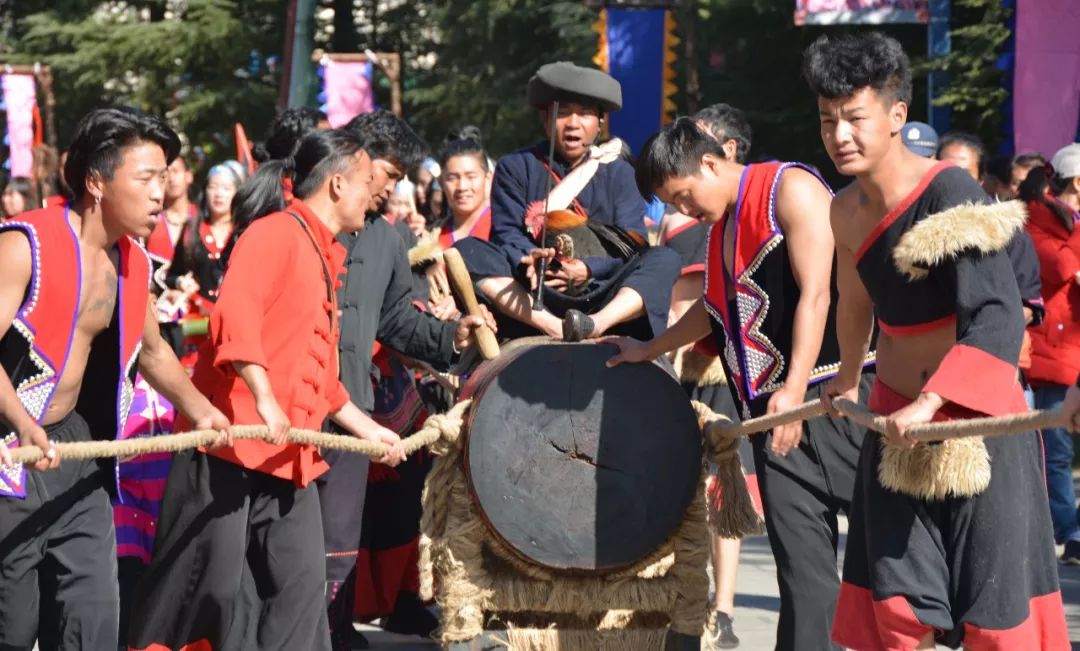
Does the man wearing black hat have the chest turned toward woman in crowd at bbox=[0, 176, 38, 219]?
no

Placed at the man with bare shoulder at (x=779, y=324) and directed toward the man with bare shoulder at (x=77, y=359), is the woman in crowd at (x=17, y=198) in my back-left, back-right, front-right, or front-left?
front-right

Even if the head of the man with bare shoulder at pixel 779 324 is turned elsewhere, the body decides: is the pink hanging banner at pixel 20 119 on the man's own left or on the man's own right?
on the man's own right

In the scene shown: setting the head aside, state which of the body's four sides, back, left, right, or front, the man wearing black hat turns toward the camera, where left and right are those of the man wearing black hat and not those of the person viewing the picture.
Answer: front

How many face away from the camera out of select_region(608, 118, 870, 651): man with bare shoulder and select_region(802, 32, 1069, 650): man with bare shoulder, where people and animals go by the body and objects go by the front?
0

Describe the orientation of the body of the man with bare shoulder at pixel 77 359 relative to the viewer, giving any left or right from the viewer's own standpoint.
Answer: facing the viewer and to the right of the viewer

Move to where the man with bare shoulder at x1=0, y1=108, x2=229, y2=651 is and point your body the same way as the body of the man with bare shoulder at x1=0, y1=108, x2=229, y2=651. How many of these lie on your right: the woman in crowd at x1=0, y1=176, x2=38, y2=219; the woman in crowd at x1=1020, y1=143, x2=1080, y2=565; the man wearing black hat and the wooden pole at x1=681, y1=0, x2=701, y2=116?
0

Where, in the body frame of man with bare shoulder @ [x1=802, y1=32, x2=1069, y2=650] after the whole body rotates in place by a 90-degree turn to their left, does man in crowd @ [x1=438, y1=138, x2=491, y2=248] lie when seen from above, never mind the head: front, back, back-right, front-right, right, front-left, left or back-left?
back

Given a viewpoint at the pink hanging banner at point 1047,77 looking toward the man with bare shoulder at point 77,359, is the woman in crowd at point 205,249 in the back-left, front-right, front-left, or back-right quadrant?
front-right

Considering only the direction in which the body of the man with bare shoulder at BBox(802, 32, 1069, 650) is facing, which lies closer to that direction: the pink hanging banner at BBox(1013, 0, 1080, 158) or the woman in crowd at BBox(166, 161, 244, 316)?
the woman in crowd

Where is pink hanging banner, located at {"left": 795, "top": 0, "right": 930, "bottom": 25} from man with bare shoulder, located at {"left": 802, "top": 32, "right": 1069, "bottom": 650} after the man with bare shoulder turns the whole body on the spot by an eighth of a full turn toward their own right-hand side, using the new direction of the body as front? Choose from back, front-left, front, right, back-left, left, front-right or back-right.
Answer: right

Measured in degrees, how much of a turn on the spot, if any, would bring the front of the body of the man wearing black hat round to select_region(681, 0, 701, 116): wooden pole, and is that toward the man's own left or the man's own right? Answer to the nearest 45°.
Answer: approximately 180°

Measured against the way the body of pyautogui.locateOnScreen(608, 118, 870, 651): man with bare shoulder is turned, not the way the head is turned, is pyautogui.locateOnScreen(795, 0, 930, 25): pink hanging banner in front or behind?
behind

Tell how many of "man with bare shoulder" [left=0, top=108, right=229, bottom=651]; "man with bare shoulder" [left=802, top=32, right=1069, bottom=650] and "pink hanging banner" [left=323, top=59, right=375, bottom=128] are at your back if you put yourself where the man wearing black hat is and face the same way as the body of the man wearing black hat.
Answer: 1

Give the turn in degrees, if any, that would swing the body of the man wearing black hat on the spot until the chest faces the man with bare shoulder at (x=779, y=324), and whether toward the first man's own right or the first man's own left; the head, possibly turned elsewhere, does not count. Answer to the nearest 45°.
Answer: approximately 45° to the first man's own left

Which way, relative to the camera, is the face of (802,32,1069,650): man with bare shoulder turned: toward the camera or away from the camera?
toward the camera

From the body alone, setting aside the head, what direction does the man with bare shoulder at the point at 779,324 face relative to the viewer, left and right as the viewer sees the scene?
facing the viewer and to the left of the viewer

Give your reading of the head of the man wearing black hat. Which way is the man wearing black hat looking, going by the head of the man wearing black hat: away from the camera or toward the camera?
toward the camera

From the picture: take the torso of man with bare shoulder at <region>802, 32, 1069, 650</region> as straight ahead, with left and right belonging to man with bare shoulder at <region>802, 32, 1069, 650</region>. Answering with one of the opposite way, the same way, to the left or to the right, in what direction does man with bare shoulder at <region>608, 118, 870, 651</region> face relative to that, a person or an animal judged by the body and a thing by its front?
the same way
